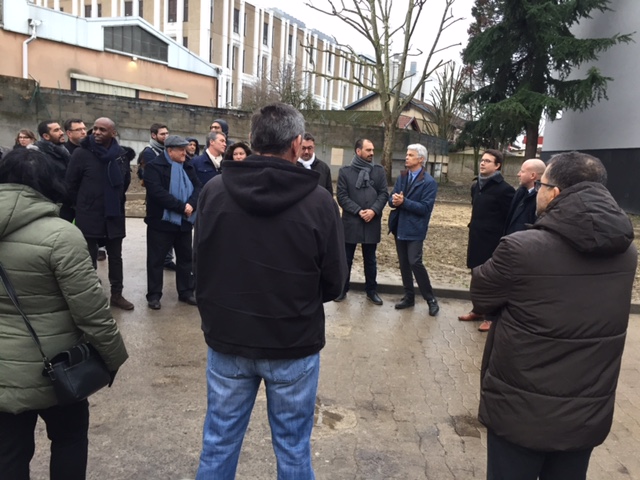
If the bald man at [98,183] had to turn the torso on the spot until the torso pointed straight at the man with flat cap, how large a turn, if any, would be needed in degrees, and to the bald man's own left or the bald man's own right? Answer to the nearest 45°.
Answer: approximately 45° to the bald man's own left

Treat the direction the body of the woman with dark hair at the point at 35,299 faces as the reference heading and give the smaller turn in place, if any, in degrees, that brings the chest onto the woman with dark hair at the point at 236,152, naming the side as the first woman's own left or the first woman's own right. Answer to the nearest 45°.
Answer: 0° — they already face them

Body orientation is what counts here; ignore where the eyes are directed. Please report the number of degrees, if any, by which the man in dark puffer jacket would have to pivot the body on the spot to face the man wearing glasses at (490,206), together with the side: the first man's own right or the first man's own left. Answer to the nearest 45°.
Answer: approximately 45° to the first man's own right

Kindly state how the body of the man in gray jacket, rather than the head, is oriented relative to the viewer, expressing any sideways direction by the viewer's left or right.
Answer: facing the viewer

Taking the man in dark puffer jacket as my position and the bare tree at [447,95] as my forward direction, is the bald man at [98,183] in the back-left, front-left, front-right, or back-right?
front-left

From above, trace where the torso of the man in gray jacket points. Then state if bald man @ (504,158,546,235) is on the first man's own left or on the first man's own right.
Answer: on the first man's own left

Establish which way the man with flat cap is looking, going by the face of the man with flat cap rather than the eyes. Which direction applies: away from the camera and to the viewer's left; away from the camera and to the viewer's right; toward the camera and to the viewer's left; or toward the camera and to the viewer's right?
toward the camera and to the viewer's right

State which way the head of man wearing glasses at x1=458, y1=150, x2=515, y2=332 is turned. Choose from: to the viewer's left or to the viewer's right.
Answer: to the viewer's left

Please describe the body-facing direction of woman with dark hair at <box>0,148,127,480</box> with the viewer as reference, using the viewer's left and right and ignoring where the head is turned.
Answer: facing away from the viewer and to the right of the viewer

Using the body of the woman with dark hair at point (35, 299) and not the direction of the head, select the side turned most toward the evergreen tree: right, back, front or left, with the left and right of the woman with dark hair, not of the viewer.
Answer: front

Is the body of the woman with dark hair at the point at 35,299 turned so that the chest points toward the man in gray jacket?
yes

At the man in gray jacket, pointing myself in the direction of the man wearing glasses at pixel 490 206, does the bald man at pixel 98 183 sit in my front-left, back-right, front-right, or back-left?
back-right

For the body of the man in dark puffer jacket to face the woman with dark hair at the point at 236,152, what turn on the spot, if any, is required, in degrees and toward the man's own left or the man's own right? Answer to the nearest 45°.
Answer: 0° — they already face them

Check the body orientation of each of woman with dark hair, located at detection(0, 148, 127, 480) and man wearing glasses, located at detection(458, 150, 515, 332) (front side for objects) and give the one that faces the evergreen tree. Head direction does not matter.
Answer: the woman with dark hair

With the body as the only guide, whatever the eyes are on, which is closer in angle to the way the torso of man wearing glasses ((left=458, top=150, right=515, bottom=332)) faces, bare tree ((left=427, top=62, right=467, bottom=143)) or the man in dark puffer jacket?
the man in dark puffer jacket

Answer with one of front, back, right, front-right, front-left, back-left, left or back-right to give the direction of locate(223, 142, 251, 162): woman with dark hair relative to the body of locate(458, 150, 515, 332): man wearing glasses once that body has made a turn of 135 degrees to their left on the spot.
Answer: back
